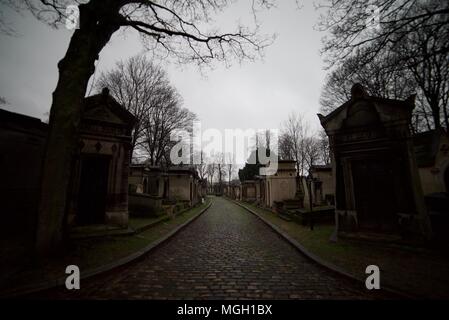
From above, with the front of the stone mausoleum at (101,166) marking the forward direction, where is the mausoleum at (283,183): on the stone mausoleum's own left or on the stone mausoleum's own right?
on the stone mausoleum's own left

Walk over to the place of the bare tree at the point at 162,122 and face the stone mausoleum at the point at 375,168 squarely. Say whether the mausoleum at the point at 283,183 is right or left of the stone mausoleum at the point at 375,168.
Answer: left
